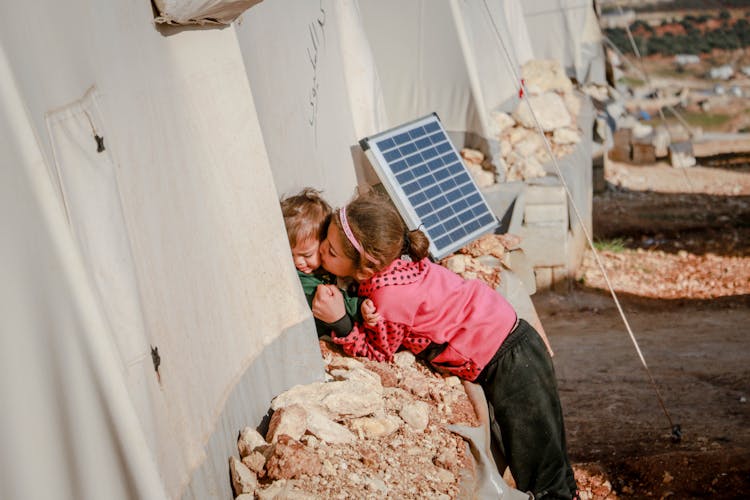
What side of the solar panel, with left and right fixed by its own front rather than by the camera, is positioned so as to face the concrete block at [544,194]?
left

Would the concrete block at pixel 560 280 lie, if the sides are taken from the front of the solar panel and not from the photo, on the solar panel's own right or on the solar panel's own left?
on the solar panel's own left

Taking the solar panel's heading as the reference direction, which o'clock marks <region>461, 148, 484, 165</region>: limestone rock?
The limestone rock is roughly at 8 o'clock from the solar panel.

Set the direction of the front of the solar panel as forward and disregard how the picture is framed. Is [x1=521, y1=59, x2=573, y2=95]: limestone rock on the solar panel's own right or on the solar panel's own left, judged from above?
on the solar panel's own left

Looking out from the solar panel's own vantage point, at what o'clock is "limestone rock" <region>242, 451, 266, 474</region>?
The limestone rock is roughly at 2 o'clock from the solar panel.

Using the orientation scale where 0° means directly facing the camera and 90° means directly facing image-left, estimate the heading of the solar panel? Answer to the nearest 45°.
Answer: approximately 315°

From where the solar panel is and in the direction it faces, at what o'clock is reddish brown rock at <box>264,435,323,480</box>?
The reddish brown rock is roughly at 2 o'clock from the solar panel.

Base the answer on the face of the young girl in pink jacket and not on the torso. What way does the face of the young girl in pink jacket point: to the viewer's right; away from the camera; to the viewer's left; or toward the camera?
to the viewer's left

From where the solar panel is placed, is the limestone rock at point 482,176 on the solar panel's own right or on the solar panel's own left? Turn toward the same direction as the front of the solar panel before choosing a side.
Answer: on the solar panel's own left

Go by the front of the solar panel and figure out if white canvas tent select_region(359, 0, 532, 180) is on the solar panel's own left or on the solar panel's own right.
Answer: on the solar panel's own left
